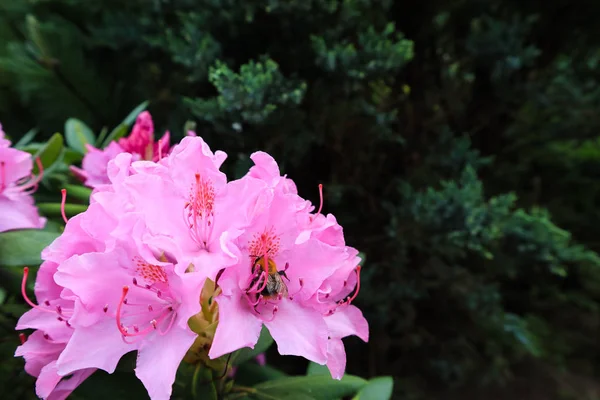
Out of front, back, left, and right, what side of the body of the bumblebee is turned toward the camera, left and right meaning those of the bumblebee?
back

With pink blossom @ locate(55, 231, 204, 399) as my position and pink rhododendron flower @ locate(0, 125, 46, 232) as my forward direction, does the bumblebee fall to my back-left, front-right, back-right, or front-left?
back-right
